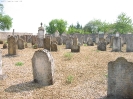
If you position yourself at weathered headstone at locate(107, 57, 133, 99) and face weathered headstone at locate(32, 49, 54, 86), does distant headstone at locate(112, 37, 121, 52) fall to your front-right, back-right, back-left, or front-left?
front-right

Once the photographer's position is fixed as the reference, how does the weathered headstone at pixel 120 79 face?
facing the viewer

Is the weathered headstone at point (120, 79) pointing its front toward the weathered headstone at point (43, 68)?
no

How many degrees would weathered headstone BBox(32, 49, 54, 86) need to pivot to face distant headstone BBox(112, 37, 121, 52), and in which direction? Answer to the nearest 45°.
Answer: approximately 180°

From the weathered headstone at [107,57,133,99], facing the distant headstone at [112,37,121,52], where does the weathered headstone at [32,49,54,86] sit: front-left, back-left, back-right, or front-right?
front-left

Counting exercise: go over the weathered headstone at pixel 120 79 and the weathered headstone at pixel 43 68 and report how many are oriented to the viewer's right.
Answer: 0

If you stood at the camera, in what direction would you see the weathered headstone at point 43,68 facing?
facing the viewer and to the left of the viewer

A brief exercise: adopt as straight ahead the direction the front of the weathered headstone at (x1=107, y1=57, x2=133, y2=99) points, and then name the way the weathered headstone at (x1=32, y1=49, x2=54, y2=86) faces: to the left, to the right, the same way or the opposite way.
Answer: the same way

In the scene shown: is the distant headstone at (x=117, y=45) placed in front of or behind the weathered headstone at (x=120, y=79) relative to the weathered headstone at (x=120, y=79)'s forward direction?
behind

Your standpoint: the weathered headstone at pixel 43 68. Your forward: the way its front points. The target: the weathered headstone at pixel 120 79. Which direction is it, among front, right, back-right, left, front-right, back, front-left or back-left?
left
